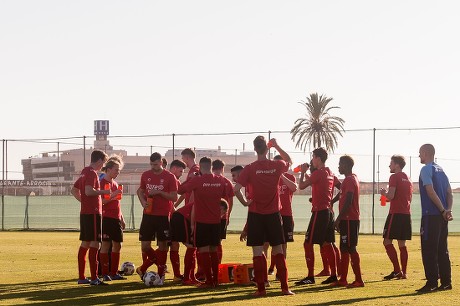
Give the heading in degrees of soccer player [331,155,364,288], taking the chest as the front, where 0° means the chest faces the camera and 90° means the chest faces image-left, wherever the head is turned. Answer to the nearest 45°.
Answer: approximately 90°

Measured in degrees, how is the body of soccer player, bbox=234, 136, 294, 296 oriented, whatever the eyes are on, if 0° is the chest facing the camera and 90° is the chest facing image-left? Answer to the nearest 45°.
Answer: approximately 180°

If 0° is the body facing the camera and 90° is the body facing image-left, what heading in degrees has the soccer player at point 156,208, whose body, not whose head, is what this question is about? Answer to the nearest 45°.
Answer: approximately 0°

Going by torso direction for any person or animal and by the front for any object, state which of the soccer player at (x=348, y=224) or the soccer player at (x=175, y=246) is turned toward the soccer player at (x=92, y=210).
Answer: the soccer player at (x=348, y=224)

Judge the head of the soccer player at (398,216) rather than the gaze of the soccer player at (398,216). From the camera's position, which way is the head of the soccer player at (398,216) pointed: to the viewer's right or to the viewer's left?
to the viewer's left

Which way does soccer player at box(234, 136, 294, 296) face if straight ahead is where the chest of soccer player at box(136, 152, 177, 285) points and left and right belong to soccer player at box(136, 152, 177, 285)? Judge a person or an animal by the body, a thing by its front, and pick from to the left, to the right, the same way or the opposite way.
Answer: the opposite way
